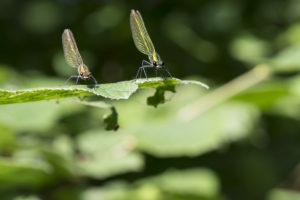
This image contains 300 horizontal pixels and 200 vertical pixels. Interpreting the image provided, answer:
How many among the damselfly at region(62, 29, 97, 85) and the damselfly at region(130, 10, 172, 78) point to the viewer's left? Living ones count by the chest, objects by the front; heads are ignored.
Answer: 0

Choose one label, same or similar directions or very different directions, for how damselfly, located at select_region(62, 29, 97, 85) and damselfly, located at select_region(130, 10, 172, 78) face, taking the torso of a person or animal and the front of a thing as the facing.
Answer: same or similar directions

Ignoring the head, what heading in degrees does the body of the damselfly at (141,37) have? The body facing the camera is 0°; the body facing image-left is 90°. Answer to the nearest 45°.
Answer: approximately 315°

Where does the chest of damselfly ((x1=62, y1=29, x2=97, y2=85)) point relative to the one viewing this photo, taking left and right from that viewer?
facing the viewer and to the right of the viewer

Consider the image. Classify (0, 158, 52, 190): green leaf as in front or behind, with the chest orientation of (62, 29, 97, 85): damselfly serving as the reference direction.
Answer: behind
